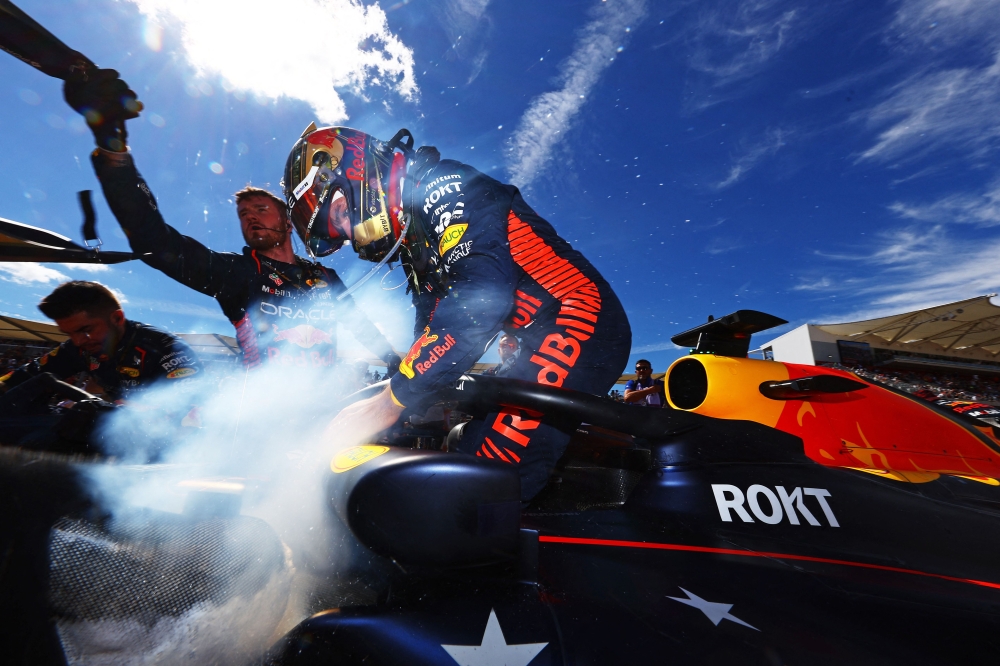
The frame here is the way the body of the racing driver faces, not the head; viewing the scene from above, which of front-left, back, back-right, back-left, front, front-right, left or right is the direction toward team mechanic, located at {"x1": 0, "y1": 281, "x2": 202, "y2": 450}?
front-right

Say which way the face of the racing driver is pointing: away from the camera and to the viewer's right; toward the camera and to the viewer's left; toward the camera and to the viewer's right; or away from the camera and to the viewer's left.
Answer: toward the camera and to the viewer's left

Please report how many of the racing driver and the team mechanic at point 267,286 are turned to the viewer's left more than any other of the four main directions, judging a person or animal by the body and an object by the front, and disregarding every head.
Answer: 1

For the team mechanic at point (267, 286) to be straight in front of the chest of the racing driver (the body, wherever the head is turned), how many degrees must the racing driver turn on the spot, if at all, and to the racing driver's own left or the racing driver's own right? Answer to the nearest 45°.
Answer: approximately 45° to the racing driver's own right

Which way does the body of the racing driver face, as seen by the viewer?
to the viewer's left

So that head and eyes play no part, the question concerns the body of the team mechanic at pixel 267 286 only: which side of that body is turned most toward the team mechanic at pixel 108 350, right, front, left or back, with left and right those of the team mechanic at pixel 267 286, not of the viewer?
right

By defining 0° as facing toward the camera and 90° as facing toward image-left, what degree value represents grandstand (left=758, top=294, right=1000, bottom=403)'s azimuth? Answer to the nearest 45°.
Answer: approximately 45°

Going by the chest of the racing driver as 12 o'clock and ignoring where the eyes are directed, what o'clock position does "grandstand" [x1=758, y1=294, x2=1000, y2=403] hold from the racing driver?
The grandstand is roughly at 5 o'clock from the racing driver.

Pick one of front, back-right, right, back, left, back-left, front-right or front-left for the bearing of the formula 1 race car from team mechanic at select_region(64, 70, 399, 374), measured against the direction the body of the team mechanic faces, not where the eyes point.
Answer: front

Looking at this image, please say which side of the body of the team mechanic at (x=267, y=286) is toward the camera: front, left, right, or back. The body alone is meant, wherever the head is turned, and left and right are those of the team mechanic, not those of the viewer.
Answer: front

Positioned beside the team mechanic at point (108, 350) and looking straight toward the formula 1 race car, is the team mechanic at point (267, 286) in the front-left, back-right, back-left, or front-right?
front-left
